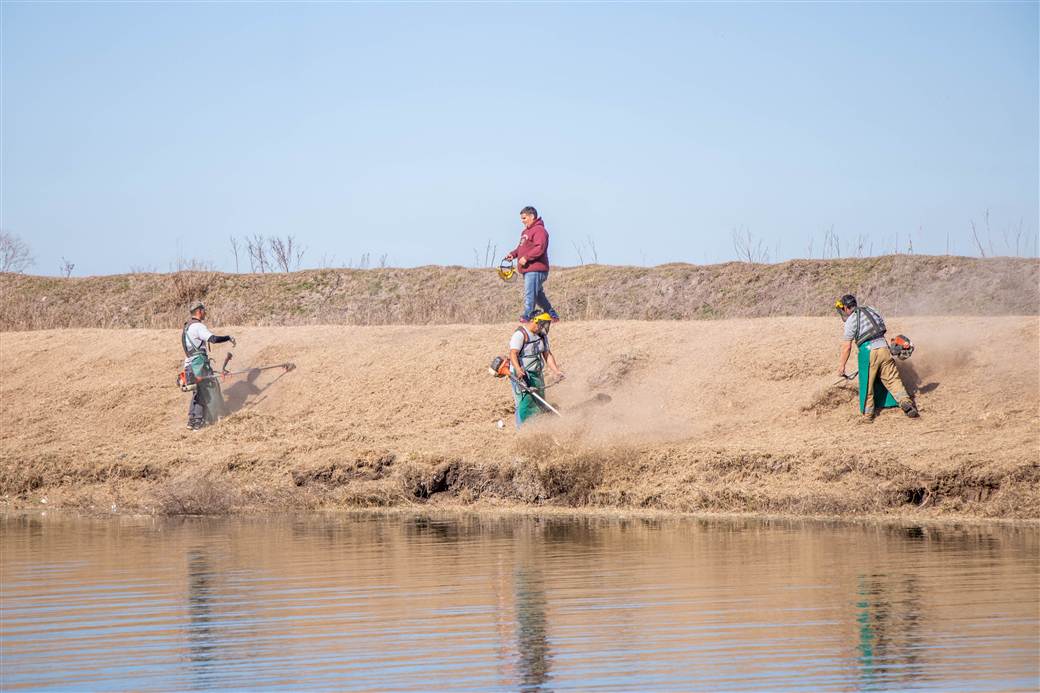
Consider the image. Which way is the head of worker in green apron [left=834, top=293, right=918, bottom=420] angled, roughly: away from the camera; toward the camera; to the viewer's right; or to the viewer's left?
to the viewer's left

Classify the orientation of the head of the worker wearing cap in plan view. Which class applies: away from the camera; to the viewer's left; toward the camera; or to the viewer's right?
to the viewer's right

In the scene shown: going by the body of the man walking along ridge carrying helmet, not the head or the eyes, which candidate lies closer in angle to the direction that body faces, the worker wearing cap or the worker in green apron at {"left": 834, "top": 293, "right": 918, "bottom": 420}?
the worker wearing cap

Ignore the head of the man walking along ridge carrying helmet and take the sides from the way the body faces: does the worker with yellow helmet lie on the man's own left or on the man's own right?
on the man's own left

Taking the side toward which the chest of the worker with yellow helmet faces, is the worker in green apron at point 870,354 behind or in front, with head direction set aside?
in front

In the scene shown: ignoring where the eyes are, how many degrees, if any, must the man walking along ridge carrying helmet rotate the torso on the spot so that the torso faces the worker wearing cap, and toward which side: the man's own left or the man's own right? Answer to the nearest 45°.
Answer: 0° — they already face them

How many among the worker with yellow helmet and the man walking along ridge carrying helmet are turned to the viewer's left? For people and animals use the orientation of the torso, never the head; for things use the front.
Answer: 1

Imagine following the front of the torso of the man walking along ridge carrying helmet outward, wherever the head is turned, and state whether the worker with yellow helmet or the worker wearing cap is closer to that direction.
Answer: the worker wearing cap

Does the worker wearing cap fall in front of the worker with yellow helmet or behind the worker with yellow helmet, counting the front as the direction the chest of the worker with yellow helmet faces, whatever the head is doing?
behind

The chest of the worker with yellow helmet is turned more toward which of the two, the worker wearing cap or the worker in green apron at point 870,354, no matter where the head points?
the worker in green apron

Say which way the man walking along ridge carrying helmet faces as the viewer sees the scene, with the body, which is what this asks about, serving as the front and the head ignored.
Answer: to the viewer's left

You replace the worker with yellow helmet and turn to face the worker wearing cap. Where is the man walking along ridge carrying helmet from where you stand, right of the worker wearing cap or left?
right

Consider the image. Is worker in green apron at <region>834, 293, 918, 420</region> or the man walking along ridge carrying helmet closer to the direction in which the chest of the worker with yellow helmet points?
the worker in green apron
